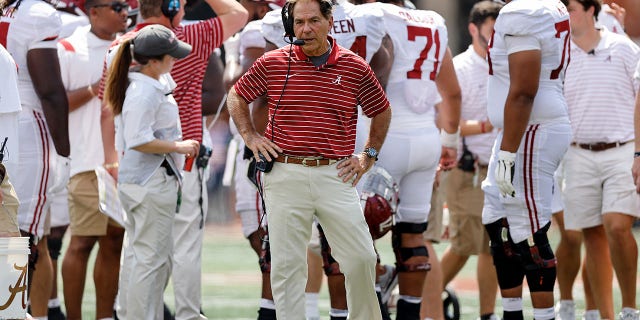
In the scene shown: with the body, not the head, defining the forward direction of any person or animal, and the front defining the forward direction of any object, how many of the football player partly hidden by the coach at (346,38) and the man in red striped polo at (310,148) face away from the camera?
1

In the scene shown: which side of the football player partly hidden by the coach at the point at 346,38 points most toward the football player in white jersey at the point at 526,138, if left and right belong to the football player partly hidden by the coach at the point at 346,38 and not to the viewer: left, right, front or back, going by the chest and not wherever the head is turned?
right

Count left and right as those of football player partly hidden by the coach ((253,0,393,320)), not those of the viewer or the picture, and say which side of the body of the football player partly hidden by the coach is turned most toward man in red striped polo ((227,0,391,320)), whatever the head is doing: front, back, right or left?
back

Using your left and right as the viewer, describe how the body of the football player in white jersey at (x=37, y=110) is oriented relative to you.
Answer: facing away from the viewer and to the right of the viewer

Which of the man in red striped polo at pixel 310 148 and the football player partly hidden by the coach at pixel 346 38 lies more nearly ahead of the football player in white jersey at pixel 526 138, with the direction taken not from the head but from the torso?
the football player partly hidden by the coach

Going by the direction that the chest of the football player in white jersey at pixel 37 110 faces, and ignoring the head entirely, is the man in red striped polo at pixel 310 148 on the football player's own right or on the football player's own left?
on the football player's own right

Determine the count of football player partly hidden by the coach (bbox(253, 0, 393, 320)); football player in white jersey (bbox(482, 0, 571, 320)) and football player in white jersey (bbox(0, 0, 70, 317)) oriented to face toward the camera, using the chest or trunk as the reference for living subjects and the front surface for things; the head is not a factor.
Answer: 0

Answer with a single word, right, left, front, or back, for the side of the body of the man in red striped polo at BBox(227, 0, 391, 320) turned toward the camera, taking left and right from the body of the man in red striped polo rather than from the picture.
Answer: front

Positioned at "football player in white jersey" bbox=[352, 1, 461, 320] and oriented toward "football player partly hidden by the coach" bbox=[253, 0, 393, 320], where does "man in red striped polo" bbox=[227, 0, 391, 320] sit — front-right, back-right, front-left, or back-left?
front-left

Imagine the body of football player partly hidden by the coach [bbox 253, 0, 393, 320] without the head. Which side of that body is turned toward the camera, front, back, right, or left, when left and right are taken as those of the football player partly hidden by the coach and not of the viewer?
back
